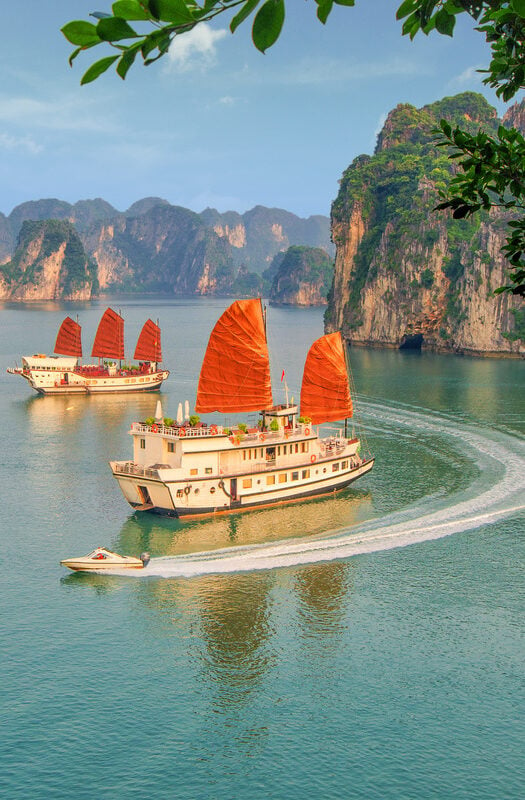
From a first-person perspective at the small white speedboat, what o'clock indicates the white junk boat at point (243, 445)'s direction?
The white junk boat is roughly at 4 o'clock from the small white speedboat.

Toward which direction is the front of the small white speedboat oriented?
to the viewer's left
